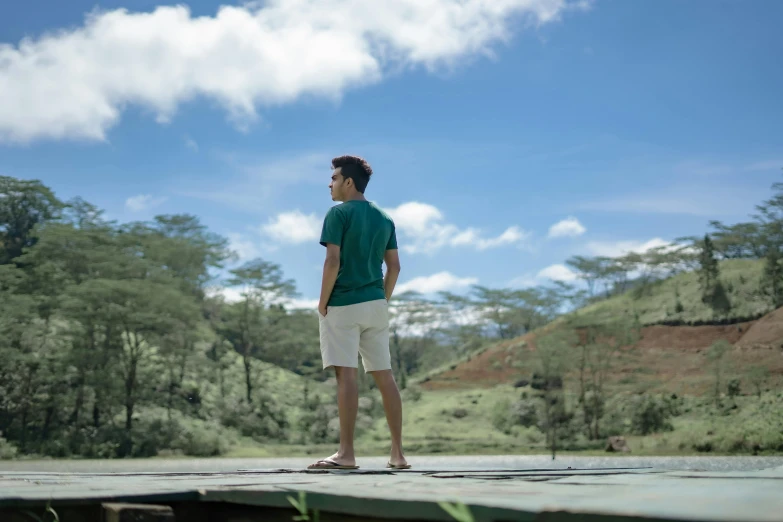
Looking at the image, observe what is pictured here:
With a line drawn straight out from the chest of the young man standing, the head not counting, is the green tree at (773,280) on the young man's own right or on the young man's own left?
on the young man's own right

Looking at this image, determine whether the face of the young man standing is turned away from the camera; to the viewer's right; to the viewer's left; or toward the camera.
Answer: to the viewer's left

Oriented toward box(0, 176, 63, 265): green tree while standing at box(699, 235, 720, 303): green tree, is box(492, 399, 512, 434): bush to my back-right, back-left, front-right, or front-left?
front-left

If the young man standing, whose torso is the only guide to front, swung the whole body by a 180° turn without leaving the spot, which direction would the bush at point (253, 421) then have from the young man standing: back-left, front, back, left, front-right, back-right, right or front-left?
back-left

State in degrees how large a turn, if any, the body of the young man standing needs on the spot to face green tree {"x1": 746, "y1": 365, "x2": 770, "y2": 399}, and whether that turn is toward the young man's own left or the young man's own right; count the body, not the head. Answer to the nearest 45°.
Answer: approximately 90° to the young man's own right

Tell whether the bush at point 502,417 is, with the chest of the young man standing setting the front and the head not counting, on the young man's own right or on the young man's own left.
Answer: on the young man's own right

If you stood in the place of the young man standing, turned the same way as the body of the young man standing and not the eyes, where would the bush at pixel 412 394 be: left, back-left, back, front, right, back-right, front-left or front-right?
front-right

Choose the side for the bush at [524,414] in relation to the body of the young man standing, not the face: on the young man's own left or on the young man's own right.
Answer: on the young man's own right

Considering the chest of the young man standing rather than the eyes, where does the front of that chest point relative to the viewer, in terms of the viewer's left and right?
facing away from the viewer and to the left of the viewer
